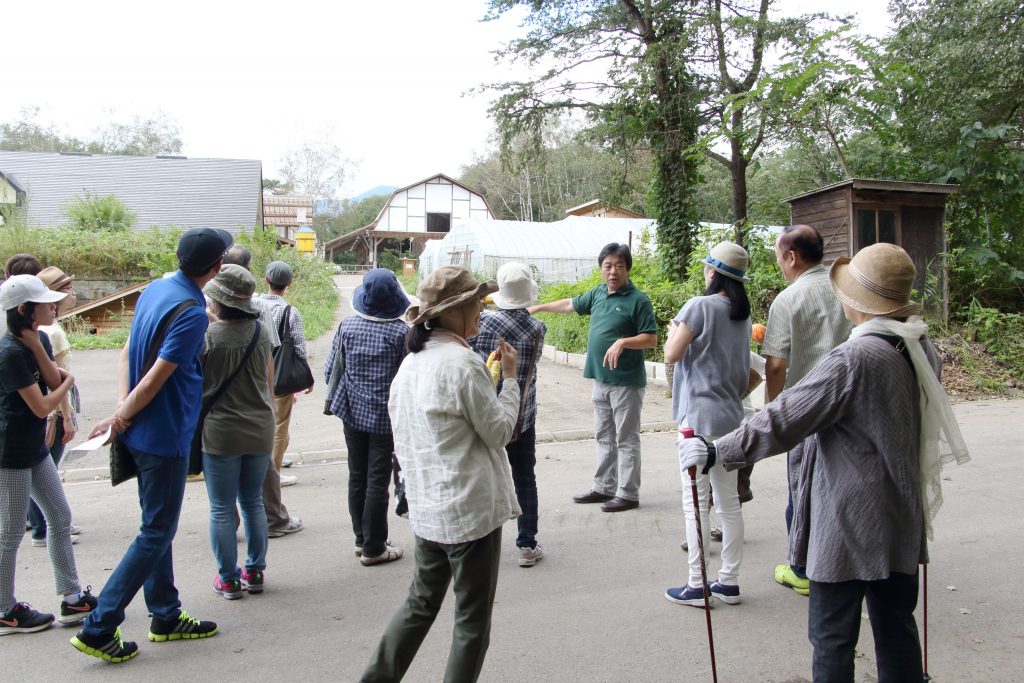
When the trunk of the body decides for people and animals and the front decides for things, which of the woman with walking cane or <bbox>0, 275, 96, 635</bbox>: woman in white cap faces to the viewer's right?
the woman in white cap

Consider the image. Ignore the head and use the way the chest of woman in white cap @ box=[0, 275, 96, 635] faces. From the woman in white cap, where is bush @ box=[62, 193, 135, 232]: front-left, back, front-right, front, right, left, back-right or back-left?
left

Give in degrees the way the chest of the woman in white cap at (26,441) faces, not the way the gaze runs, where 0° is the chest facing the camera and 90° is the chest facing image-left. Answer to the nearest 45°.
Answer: approximately 270°

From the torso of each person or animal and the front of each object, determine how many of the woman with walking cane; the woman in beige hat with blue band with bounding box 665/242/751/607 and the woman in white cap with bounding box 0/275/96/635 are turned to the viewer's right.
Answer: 1

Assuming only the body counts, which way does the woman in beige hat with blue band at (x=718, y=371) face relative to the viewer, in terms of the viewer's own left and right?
facing away from the viewer and to the left of the viewer

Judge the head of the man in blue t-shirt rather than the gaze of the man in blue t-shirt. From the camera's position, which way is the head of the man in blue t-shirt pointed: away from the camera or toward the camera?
away from the camera

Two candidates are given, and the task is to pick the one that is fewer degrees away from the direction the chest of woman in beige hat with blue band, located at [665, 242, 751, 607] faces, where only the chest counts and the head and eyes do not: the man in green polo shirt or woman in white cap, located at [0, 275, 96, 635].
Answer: the man in green polo shirt

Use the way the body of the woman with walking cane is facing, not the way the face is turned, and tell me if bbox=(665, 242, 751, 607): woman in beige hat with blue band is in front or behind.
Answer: in front

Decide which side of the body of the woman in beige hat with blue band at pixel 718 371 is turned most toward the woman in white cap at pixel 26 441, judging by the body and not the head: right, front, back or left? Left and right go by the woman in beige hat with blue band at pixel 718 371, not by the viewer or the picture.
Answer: left

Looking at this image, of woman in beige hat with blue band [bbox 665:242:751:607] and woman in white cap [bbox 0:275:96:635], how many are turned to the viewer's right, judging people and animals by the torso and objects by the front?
1

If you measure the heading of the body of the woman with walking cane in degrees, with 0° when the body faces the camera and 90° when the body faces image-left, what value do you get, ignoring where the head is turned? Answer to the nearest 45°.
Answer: approximately 135°

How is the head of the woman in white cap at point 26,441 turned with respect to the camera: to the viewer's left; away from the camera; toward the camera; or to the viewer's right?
to the viewer's right

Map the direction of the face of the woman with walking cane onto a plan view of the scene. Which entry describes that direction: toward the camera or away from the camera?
away from the camera
